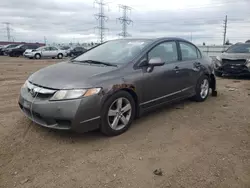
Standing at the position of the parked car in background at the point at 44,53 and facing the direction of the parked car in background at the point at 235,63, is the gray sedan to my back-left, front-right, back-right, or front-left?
front-right

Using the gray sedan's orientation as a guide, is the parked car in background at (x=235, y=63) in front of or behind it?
behind

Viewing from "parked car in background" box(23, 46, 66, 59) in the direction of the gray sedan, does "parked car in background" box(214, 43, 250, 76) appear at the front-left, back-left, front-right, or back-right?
front-left

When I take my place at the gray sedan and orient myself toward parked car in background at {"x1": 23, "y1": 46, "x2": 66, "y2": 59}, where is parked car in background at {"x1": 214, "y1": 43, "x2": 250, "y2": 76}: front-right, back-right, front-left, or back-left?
front-right

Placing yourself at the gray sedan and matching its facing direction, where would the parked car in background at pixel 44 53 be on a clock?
The parked car in background is roughly at 4 o'clock from the gray sedan.
